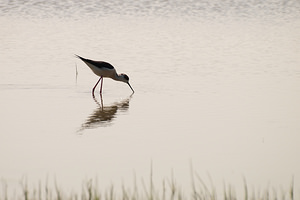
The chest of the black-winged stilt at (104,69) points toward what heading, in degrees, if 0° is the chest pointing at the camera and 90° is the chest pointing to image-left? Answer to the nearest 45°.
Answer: approximately 270°
